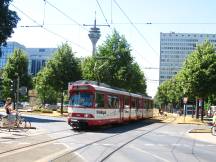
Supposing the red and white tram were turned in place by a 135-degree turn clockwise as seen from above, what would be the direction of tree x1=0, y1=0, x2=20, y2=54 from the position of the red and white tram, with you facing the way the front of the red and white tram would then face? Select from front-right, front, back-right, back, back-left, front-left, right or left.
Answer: left

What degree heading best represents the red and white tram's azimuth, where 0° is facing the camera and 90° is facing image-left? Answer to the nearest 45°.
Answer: approximately 45°
